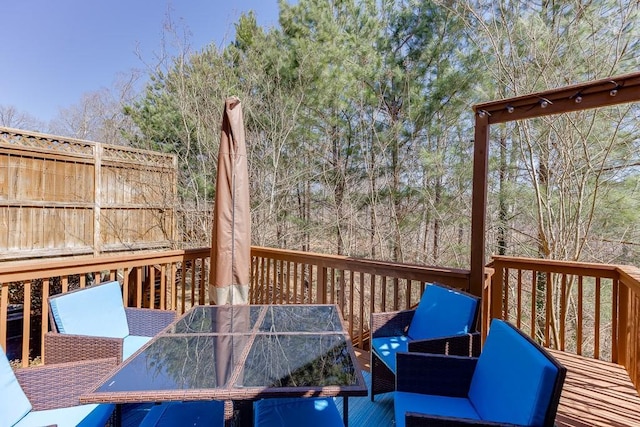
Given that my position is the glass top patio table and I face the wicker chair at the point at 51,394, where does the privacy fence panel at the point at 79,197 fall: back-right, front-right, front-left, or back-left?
front-right

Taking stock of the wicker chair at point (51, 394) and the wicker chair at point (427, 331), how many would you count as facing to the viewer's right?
1

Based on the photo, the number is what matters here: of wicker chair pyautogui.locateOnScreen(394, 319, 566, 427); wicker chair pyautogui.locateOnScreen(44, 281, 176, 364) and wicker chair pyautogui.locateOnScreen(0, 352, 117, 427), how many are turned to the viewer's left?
1

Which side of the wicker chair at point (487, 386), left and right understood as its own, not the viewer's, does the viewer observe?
left

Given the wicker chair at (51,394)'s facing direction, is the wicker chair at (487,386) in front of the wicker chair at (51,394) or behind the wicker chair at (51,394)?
in front

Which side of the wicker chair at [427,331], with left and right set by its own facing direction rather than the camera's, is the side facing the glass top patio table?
front

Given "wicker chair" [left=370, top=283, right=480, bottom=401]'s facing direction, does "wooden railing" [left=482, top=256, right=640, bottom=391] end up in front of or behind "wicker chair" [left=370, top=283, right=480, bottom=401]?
behind

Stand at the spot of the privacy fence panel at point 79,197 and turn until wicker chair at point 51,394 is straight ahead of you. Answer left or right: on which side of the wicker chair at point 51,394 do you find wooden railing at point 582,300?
left

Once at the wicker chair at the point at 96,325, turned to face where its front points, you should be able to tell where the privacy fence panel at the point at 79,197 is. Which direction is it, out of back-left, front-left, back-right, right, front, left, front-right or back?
back-left

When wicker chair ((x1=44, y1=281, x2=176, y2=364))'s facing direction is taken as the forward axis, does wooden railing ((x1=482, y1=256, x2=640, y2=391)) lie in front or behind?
in front

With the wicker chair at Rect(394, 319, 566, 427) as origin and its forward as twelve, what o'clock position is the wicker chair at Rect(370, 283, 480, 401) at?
the wicker chair at Rect(370, 283, 480, 401) is roughly at 2 o'clock from the wicker chair at Rect(394, 319, 566, 427).

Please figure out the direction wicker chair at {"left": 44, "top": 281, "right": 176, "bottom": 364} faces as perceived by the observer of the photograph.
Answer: facing the viewer and to the right of the viewer

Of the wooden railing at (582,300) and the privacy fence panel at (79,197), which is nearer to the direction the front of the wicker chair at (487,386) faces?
the privacy fence panel

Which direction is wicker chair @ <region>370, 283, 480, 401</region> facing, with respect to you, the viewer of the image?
facing the viewer and to the left of the viewer

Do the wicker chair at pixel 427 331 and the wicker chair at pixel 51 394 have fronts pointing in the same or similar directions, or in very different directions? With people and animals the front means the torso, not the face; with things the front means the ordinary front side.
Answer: very different directions

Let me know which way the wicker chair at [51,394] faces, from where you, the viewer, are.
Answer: facing to the right of the viewer
